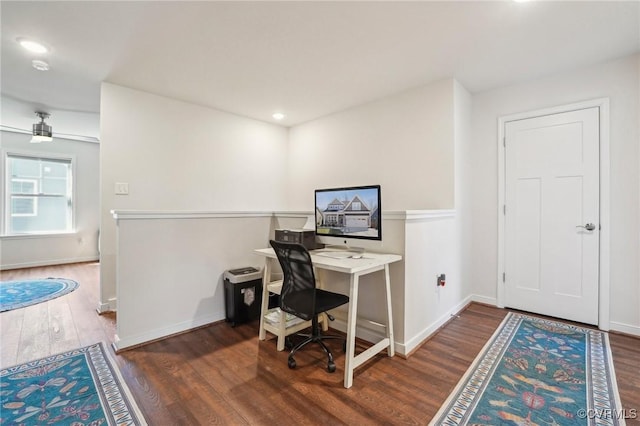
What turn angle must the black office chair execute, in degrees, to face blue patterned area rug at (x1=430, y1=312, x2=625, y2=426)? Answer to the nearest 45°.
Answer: approximately 45° to its right

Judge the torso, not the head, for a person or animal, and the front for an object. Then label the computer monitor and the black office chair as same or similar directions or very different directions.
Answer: very different directions

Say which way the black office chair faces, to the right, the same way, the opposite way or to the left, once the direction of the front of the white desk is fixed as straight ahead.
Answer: the opposite way

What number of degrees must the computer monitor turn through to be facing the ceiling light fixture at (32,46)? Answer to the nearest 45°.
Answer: approximately 45° to its right

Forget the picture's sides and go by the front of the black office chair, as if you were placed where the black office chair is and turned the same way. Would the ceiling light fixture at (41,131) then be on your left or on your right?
on your left

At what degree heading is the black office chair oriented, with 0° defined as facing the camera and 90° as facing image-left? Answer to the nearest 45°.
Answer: approximately 225°

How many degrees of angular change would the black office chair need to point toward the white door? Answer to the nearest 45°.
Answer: approximately 45° to its right

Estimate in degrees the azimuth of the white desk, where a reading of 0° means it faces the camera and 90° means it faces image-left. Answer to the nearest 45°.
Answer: approximately 45°

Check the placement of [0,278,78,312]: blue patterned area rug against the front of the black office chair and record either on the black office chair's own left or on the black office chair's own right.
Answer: on the black office chair's own left

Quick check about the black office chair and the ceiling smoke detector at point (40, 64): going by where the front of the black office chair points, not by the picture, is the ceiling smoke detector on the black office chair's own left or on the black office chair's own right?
on the black office chair's own left

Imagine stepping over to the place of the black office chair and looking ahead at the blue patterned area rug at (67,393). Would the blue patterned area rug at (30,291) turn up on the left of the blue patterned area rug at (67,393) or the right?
right

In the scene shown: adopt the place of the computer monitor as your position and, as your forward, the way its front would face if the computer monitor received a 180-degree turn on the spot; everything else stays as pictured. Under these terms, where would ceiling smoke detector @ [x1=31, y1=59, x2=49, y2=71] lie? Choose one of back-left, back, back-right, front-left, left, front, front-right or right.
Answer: back-left

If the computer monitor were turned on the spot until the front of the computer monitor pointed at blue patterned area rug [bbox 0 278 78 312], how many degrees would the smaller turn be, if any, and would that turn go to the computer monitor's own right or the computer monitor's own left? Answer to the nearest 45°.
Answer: approximately 45° to the computer monitor's own right

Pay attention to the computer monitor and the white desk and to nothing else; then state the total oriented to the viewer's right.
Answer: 0
